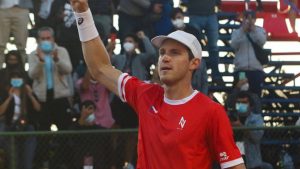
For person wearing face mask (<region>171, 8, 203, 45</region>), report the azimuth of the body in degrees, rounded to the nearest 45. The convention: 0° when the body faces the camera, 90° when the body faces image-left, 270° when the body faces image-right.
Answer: approximately 0°

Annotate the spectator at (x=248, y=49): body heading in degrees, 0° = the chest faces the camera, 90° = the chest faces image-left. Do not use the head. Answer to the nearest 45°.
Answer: approximately 0°

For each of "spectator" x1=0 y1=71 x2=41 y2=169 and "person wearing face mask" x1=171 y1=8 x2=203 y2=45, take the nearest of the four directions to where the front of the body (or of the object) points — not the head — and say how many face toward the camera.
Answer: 2

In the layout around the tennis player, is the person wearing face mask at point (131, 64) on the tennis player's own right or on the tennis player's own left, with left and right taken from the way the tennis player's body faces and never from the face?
on the tennis player's own right

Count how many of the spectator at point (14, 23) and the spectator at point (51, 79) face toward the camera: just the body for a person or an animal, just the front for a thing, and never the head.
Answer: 2
